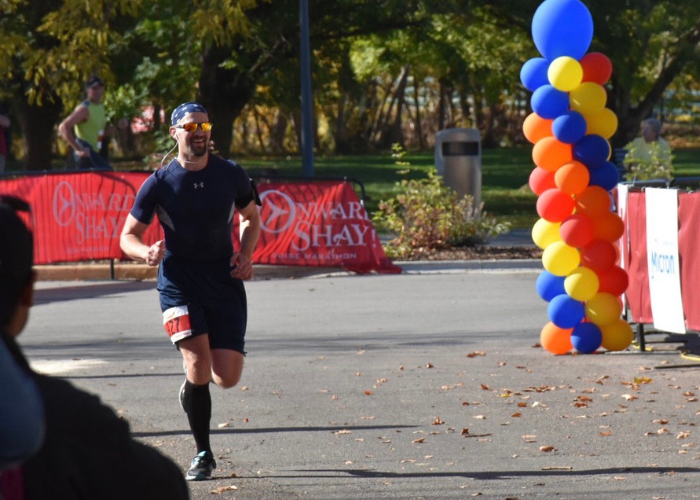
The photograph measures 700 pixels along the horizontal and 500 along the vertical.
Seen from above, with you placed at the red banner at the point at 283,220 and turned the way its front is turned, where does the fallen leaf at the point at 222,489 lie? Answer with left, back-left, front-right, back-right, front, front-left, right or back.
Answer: front

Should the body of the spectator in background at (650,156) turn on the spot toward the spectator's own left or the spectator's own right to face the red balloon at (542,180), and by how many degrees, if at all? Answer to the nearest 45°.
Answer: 0° — they already face it

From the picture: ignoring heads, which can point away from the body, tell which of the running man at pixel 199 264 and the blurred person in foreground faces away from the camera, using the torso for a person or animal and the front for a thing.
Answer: the blurred person in foreground

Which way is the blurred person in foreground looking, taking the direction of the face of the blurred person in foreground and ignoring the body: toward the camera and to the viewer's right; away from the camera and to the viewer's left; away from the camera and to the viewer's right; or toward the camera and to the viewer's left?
away from the camera and to the viewer's right

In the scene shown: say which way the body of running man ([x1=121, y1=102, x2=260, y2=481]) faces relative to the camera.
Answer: toward the camera

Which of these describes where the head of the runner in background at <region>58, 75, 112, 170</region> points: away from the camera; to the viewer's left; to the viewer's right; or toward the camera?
toward the camera

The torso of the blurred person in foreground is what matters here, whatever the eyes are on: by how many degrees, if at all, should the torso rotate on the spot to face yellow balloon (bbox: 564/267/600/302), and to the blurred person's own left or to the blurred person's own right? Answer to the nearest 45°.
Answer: approximately 45° to the blurred person's own right

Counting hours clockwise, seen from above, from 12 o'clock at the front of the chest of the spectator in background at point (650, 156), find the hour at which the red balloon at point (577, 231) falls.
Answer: The red balloon is roughly at 12 o'clock from the spectator in background.

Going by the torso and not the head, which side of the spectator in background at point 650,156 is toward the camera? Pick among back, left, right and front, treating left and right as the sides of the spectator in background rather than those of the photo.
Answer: front

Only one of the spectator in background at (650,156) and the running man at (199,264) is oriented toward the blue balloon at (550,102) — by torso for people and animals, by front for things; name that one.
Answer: the spectator in background

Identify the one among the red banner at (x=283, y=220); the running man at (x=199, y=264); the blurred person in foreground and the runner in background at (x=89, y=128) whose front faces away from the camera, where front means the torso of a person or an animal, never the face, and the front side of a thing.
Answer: the blurred person in foreground

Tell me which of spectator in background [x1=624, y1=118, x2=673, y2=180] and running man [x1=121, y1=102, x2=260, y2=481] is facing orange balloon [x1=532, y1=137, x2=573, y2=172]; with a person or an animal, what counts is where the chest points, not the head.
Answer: the spectator in background

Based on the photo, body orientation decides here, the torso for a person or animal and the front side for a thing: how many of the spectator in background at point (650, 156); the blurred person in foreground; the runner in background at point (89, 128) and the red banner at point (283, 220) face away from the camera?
1

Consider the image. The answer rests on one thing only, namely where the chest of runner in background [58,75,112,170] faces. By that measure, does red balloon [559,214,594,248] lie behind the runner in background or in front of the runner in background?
in front

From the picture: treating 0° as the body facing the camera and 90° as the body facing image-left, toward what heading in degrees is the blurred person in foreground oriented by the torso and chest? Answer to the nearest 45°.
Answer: approximately 180°

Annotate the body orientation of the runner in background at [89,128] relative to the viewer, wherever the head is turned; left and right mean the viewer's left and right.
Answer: facing the viewer and to the right of the viewer

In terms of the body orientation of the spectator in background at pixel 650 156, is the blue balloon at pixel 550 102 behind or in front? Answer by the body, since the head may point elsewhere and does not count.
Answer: in front
